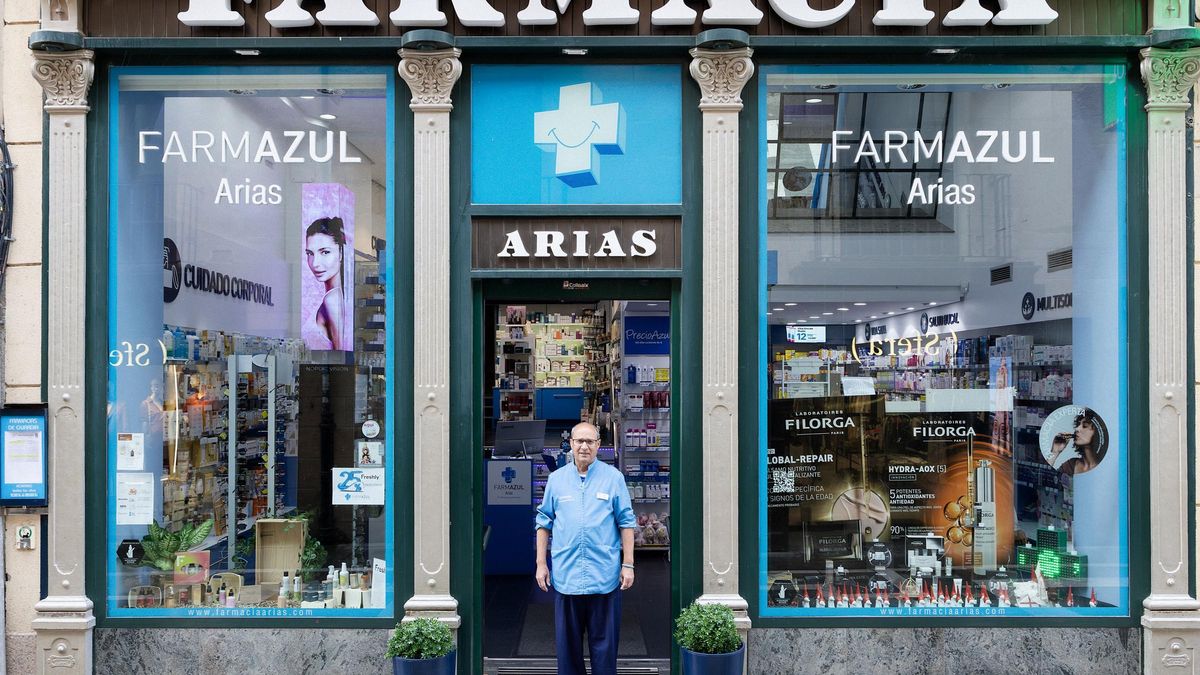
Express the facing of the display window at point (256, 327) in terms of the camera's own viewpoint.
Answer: facing the viewer

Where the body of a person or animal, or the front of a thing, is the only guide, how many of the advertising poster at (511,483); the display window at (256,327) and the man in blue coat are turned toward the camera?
3

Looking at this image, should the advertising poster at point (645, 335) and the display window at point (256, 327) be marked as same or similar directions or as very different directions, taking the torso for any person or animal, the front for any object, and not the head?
same or similar directions

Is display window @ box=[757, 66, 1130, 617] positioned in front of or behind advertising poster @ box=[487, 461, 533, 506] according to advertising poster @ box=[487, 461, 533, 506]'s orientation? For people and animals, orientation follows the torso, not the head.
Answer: in front

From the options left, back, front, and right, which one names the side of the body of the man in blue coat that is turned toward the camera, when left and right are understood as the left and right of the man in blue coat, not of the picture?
front

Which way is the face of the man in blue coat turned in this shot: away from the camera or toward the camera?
toward the camera

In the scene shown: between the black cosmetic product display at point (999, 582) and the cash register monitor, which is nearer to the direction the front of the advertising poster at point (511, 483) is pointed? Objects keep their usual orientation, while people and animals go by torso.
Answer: the black cosmetic product display

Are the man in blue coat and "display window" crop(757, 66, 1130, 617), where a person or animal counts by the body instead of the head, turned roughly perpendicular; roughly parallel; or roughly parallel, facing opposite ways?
roughly parallel

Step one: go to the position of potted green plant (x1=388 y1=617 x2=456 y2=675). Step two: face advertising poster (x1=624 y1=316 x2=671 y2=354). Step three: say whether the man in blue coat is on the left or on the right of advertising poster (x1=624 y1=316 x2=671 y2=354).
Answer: right

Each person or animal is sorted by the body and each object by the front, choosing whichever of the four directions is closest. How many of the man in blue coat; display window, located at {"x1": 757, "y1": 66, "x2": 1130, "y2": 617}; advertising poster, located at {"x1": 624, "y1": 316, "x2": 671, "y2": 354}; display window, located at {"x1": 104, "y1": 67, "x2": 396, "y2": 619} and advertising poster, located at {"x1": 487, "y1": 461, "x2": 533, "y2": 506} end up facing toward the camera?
5
